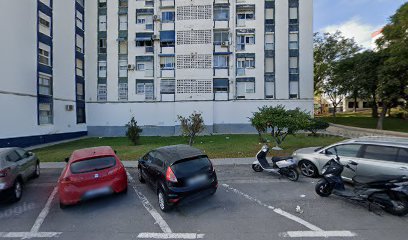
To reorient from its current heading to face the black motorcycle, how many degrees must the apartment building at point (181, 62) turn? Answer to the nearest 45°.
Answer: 0° — it already faces it

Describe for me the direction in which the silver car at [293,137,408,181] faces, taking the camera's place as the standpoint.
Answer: facing to the left of the viewer

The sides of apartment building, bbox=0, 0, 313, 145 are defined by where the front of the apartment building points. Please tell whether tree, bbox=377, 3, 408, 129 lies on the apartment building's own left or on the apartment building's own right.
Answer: on the apartment building's own left

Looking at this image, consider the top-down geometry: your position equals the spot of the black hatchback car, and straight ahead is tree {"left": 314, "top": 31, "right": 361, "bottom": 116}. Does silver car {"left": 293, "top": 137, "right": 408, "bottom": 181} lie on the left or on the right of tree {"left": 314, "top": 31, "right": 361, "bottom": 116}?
right

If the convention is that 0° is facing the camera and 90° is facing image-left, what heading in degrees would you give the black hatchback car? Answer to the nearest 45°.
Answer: approximately 135°

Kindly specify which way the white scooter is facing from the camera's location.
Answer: facing away from the viewer and to the left of the viewer

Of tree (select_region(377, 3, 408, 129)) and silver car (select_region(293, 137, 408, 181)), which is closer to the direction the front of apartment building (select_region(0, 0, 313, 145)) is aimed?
the silver car

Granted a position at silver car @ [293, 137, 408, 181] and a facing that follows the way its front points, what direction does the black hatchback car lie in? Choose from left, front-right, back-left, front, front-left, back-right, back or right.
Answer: front-left

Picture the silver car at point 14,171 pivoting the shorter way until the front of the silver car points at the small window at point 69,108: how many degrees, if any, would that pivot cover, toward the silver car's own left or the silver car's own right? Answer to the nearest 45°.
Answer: approximately 45° to the silver car's own left

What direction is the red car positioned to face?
away from the camera
